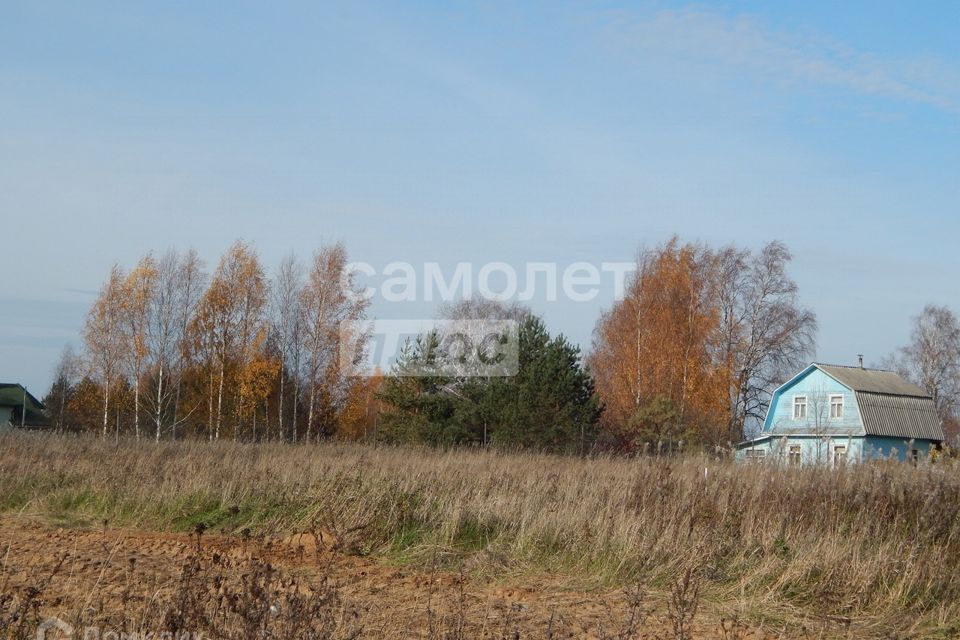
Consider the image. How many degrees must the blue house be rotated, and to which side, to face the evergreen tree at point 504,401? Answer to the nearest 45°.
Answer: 0° — it already faces it

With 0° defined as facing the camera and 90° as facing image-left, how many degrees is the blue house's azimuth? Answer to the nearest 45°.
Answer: approximately 45°

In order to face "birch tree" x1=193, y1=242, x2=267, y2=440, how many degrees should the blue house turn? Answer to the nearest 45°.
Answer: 0° — it already faces it

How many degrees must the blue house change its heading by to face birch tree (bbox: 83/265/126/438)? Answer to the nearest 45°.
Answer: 0° — it already faces it

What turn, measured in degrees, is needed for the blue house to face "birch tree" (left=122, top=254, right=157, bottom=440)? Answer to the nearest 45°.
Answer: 0° — it already faces it
